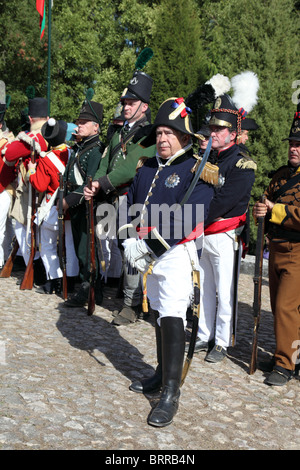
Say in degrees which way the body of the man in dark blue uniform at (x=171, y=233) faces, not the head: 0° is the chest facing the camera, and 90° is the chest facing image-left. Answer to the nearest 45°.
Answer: approximately 45°

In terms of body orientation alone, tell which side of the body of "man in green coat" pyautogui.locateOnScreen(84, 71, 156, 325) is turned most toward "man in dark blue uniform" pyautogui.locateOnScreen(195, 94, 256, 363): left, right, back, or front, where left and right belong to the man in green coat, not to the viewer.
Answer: left

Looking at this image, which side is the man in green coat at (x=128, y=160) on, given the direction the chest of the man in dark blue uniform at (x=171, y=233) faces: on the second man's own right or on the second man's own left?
on the second man's own right

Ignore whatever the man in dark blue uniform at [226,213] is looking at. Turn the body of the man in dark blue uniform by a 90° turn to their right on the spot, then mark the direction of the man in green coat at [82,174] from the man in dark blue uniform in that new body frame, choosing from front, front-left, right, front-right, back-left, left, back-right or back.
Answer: front

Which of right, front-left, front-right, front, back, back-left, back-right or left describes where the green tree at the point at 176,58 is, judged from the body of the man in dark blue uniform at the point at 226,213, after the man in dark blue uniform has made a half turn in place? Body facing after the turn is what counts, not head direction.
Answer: front-left

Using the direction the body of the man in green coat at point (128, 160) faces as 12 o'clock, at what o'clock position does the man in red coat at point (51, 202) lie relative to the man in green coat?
The man in red coat is roughly at 3 o'clock from the man in green coat.

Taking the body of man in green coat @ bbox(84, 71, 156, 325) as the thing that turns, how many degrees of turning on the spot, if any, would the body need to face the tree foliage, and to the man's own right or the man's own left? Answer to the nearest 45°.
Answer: approximately 135° to the man's own right

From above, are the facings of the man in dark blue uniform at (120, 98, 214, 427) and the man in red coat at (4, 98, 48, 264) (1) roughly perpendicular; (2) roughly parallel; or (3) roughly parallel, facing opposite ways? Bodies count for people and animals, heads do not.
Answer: roughly perpendicular

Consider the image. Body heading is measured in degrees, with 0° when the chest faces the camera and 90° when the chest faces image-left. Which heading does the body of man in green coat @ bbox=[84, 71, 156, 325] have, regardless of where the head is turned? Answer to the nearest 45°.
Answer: approximately 45°
